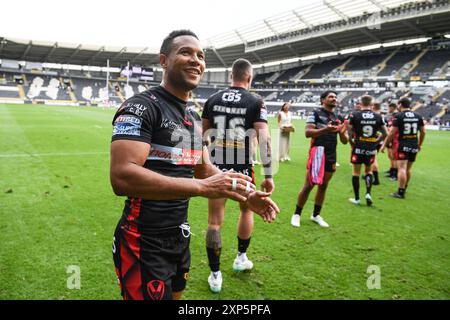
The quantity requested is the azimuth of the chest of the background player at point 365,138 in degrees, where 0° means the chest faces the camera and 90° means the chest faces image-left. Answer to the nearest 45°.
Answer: approximately 180°

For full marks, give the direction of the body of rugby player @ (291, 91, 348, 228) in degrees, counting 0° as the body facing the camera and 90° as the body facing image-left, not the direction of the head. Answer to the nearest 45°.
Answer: approximately 315°

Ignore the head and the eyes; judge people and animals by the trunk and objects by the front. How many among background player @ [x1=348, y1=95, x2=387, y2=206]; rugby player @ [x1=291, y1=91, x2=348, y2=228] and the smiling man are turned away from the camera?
1

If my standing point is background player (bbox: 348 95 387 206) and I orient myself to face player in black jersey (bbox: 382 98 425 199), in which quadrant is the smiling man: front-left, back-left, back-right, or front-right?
back-right

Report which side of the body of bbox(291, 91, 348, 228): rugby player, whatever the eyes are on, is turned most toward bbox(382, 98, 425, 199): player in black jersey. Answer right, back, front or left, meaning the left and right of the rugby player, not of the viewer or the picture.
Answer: left

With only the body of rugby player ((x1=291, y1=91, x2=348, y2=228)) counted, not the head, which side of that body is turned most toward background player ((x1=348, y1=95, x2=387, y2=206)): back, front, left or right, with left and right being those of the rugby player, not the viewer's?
left

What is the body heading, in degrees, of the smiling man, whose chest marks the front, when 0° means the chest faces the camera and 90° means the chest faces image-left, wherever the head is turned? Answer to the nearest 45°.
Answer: approximately 315°

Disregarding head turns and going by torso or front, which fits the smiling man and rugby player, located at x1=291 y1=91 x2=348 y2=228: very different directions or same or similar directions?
same or similar directions

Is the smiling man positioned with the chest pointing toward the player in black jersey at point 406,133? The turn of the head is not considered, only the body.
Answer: no

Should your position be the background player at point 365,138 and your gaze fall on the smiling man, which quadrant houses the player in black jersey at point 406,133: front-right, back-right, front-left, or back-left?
back-left

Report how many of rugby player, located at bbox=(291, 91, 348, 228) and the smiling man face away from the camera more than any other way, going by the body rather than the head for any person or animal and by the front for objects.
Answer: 0

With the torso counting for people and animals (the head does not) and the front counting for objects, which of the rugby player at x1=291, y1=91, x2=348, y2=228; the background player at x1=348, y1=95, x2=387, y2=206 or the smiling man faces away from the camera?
the background player

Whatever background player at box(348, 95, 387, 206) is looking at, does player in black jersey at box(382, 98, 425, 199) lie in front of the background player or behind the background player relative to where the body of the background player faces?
in front

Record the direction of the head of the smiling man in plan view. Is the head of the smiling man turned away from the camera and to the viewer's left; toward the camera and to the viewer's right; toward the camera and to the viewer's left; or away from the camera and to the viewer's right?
toward the camera and to the viewer's right

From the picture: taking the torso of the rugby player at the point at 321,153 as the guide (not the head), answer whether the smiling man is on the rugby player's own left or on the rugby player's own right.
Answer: on the rugby player's own right

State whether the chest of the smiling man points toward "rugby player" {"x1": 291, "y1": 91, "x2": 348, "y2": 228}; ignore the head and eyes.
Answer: no

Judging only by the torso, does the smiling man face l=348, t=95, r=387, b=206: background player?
no

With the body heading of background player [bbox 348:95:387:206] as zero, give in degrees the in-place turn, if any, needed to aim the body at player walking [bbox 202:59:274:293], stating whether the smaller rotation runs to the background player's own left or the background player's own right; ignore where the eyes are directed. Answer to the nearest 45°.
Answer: approximately 180°
